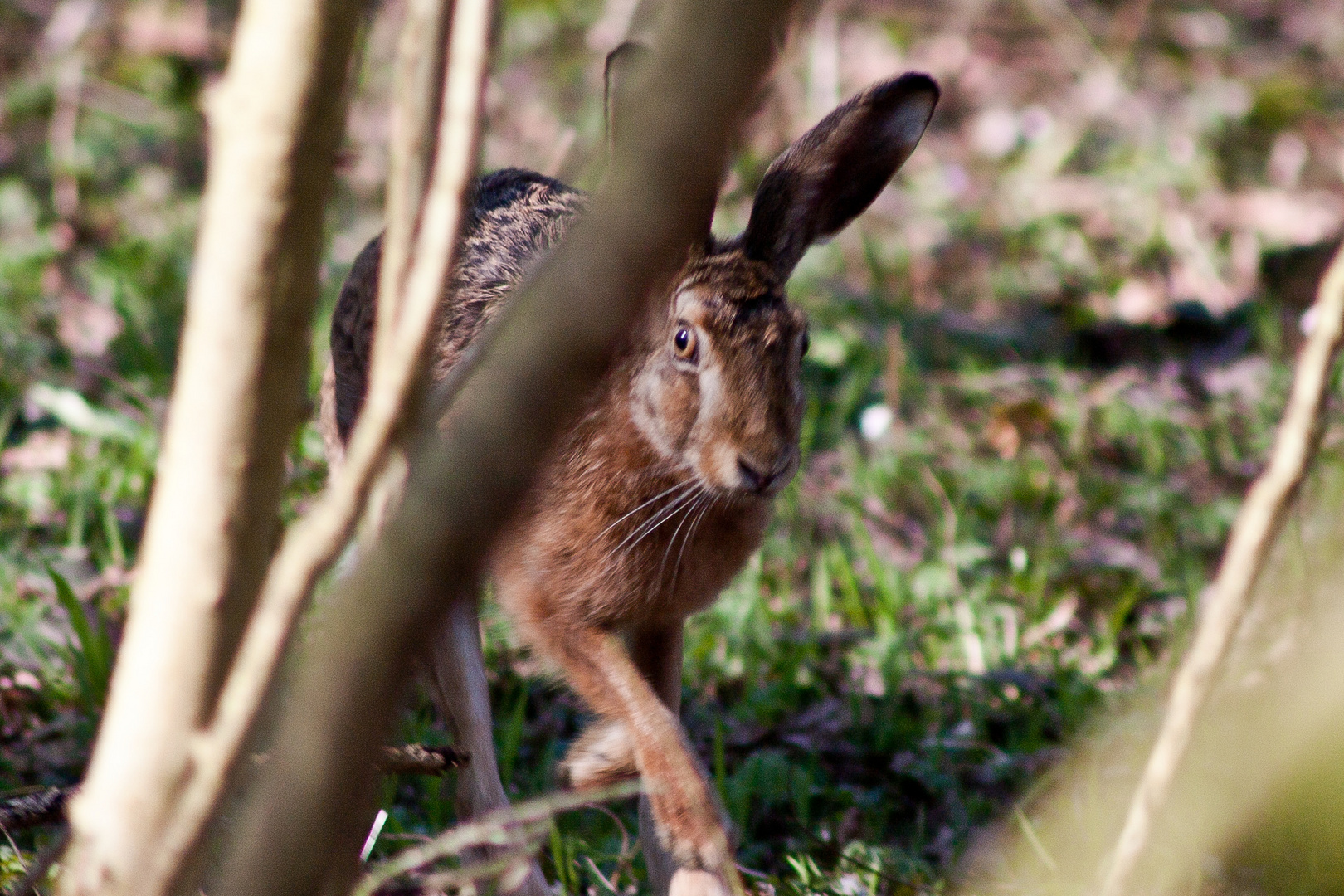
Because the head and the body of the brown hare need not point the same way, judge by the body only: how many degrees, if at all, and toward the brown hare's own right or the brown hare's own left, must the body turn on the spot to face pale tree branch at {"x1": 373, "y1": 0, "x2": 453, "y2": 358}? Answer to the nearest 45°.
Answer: approximately 45° to the brown hare's own right

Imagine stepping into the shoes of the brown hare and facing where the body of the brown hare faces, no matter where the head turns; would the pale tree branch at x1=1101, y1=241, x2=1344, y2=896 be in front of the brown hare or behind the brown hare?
in front

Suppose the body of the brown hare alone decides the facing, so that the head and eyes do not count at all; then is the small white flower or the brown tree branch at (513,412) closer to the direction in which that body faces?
the brown tree branch

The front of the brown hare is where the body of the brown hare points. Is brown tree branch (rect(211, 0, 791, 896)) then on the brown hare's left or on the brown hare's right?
on the brown hare's right

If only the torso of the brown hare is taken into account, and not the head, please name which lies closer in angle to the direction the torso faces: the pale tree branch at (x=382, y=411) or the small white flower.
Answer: the pale tree branch

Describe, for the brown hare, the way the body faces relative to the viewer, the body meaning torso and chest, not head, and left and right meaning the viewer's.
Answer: facing the viewer and to the right of the viewer

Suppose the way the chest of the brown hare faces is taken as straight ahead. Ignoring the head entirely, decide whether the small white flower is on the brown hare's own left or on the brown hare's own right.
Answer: on the brown hare's own left
